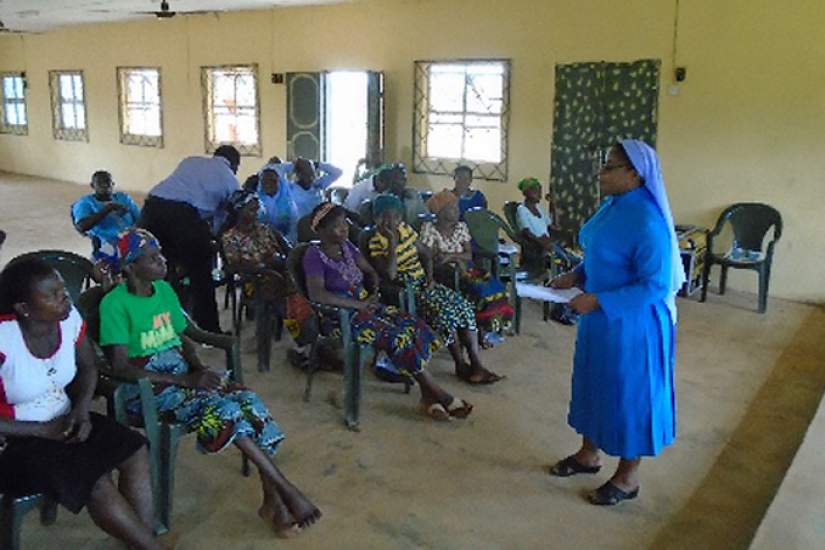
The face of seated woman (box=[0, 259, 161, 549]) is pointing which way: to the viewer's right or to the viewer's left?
to the viewer's right

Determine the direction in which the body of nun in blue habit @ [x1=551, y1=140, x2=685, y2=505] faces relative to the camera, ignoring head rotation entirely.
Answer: to the viewer's left

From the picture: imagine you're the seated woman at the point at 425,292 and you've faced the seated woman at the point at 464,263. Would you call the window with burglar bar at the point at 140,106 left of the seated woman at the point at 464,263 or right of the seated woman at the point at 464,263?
left

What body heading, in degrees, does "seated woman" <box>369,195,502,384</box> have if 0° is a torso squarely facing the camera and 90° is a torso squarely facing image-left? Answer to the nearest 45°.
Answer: approximately 315°

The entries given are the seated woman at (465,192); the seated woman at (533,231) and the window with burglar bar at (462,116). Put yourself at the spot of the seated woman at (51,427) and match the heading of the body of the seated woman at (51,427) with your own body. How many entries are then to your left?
3

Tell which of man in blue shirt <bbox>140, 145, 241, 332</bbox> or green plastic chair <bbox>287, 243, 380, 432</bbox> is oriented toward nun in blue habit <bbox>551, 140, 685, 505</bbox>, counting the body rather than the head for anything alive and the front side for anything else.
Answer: the green plastic chair

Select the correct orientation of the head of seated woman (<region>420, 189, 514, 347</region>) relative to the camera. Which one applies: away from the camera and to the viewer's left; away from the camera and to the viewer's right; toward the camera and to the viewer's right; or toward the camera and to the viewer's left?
toward the camera and to the viewer's right

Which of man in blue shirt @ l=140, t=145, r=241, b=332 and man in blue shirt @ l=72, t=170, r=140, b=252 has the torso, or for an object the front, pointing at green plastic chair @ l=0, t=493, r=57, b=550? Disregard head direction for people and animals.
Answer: man in blue shirt @ l=72, t=170, r=140, b=252

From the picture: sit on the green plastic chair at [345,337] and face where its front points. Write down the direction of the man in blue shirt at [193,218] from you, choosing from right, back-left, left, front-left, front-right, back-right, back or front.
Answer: back

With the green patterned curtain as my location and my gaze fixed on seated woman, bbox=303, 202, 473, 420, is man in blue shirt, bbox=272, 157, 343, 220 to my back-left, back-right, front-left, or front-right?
front-right

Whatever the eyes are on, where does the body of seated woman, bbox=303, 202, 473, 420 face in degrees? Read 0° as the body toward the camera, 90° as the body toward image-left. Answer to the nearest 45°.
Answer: approximately 315°

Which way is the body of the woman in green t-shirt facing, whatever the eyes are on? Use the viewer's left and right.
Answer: facing the viewer and to the right of the viewer

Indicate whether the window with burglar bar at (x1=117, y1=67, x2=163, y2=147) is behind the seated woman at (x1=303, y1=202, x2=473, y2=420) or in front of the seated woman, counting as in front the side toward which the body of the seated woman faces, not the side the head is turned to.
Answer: behind
